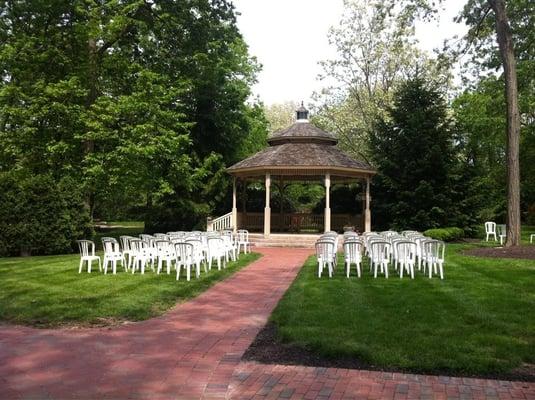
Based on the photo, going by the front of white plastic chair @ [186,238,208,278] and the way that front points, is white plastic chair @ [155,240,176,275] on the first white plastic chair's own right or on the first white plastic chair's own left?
on the first white plastic chair's own left

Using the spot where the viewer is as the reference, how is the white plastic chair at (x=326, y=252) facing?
facing away from the viewer

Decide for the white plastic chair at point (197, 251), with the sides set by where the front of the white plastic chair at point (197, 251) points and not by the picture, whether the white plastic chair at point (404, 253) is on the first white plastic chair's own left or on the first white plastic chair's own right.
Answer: on the first white plastic chair's own right

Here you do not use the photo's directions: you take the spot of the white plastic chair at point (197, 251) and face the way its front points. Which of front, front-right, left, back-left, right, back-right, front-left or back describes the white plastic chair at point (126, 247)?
left

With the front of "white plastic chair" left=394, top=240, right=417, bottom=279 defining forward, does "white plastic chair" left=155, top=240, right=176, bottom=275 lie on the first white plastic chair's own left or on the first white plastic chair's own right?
on the first white plastic chair's own left

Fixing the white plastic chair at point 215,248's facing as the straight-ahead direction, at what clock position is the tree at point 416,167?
The tree is roughly at 12 o'clock from the white plastic chair.

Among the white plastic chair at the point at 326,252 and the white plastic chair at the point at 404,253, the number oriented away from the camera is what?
2

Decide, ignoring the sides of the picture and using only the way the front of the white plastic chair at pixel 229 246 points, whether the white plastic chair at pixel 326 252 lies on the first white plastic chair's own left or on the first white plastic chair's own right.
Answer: on the first white plastic chair's own right

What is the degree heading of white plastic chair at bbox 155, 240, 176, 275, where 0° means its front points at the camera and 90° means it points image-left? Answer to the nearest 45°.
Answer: approximately 225°

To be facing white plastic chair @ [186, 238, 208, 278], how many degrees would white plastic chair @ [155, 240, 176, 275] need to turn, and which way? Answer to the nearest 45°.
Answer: approximately 90° to its right

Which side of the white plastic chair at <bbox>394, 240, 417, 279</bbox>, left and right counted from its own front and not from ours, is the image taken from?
back

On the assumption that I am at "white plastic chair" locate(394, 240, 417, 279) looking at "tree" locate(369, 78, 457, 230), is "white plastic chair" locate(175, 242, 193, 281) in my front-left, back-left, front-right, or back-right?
back-left
